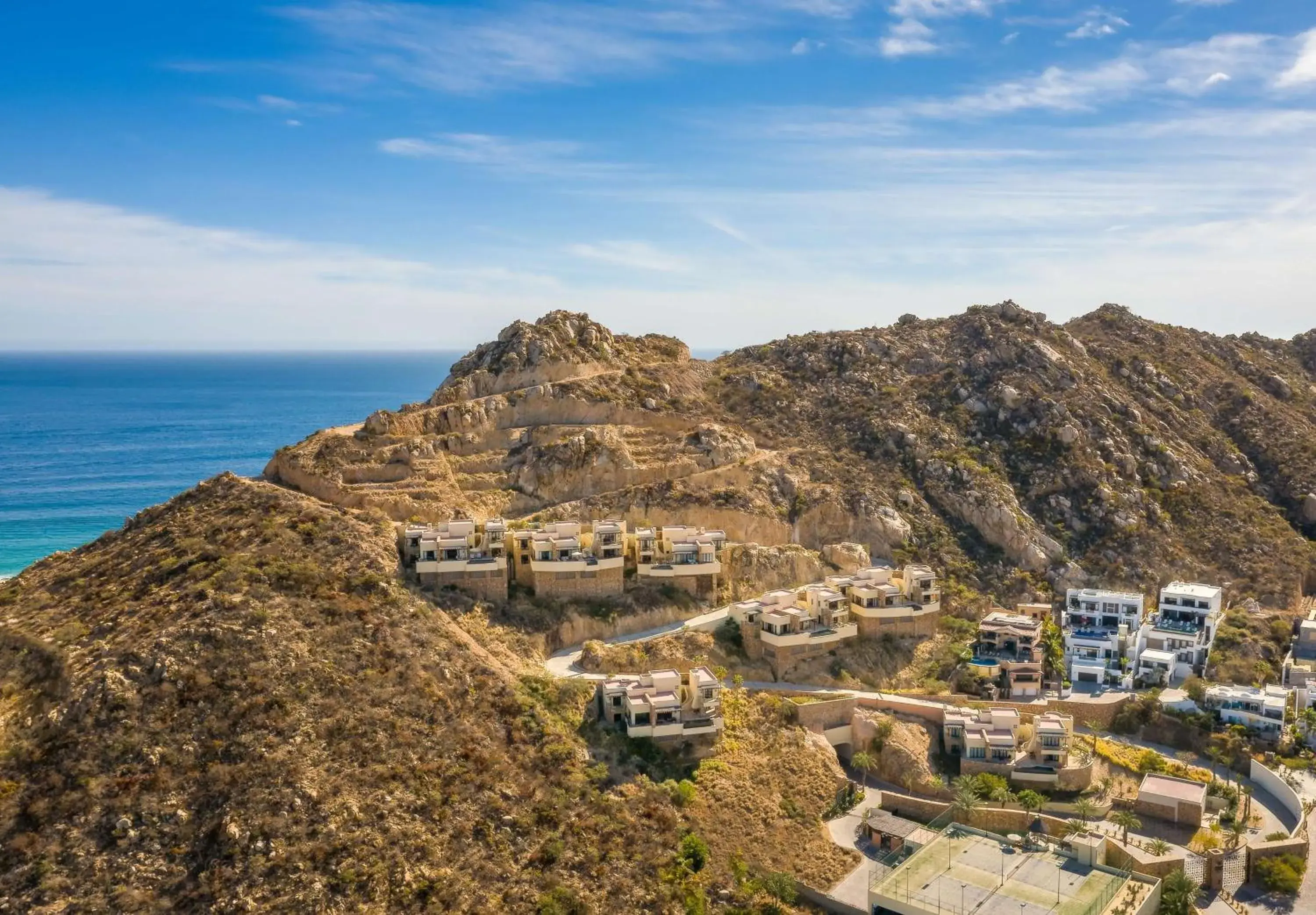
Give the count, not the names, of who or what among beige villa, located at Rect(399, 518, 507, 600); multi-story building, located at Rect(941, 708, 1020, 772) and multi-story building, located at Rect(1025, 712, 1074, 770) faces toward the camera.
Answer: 3

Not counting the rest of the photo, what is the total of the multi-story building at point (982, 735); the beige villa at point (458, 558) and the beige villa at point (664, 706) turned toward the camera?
3

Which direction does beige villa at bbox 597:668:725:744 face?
toward the camera

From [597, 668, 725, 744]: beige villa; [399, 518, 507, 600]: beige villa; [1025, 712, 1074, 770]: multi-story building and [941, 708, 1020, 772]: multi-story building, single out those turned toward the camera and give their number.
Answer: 4

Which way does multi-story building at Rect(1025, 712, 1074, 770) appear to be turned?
toward the camera

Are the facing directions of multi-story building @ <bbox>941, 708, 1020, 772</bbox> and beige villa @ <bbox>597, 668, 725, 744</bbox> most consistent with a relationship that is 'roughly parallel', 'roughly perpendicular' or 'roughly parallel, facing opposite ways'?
roughly parallel

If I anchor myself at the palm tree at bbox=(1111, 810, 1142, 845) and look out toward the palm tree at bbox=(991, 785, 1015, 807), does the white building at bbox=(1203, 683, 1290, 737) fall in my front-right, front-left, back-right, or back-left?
back-right

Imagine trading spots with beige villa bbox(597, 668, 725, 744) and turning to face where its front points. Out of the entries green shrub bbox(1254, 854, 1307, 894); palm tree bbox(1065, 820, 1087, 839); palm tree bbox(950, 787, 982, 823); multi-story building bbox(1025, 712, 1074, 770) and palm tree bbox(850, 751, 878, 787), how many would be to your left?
5

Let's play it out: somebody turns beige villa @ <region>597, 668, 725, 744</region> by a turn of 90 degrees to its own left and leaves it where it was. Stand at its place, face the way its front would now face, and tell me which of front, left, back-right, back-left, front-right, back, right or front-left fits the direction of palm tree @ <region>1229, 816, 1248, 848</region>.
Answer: front

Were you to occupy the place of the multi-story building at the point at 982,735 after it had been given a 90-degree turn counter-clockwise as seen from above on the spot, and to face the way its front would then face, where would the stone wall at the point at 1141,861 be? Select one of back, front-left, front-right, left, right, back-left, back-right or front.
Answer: front-right

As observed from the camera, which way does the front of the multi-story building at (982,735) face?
facing the viewer

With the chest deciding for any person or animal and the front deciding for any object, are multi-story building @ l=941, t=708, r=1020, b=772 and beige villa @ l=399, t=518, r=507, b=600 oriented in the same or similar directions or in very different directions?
same or similar directions

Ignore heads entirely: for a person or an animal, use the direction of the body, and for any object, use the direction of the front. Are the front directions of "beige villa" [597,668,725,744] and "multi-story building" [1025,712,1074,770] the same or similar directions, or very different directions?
same or similar directions

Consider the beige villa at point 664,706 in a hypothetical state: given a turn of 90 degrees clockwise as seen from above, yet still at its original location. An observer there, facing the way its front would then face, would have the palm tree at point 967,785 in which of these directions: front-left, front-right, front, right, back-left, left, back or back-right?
back

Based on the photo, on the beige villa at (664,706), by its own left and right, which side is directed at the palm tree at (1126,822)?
left

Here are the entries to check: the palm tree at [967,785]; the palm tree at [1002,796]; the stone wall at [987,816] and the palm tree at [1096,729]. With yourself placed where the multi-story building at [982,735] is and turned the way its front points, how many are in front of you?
3

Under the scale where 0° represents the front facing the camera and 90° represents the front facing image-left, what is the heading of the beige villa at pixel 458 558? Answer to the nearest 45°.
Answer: approximately 0°

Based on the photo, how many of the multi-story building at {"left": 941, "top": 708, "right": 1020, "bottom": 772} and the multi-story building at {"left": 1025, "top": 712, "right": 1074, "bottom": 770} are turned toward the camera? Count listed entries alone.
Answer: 2

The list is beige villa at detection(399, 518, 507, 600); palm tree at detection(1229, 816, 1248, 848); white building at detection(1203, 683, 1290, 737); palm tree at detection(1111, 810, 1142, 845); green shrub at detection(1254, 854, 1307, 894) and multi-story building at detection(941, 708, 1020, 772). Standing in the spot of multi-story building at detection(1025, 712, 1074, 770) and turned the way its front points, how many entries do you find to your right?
2
